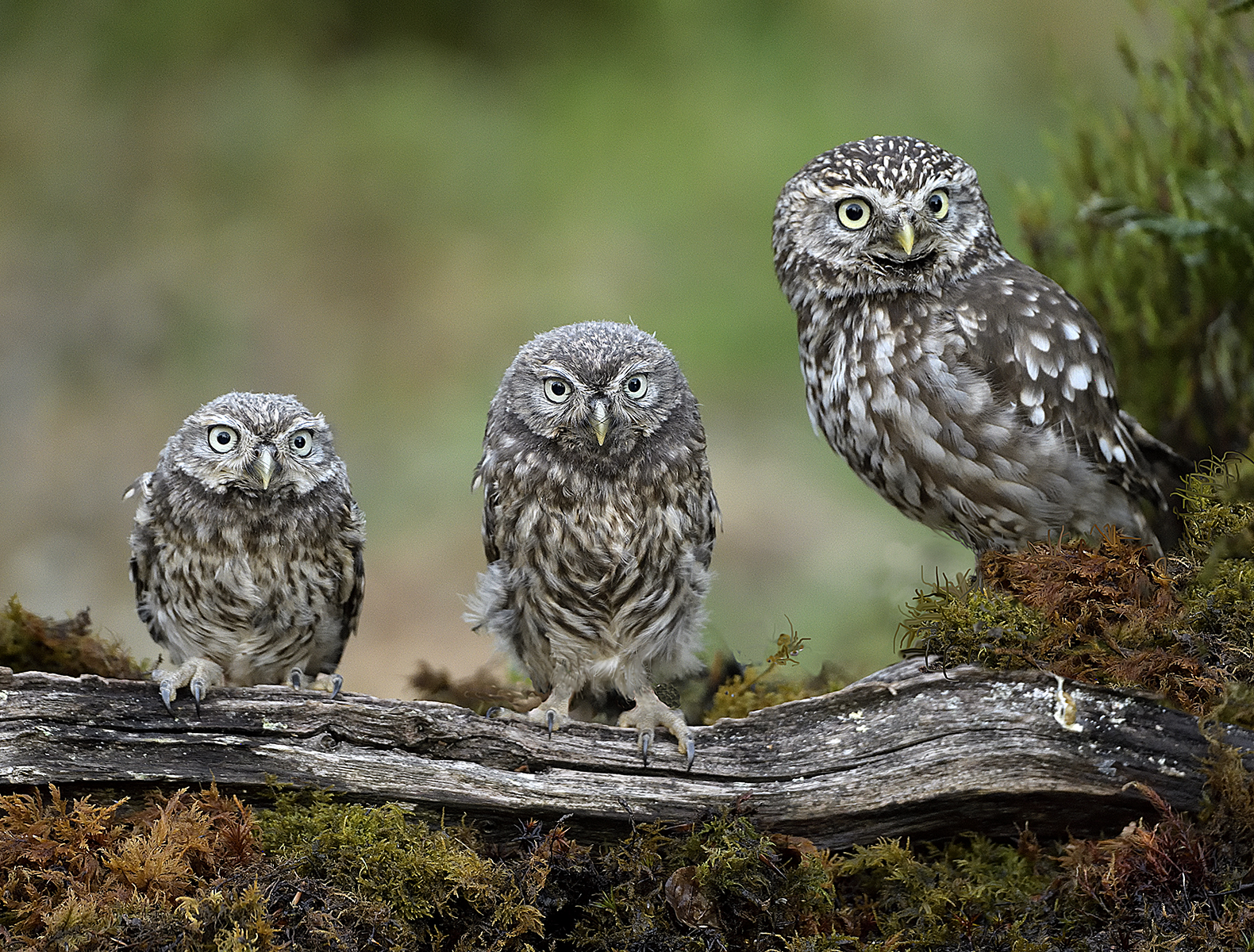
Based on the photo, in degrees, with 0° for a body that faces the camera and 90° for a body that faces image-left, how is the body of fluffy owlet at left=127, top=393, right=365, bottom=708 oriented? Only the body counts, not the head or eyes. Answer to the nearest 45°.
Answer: approximately 0°

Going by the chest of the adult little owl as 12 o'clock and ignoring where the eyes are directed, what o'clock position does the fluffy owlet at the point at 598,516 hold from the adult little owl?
The fluffy owlet is roughly at 1 o'clock from the adult little owl.

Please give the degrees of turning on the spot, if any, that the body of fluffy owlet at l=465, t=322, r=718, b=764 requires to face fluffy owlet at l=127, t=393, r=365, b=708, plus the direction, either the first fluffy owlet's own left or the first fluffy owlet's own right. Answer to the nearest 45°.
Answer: approximately 90° to the first fluffy owlet's own right

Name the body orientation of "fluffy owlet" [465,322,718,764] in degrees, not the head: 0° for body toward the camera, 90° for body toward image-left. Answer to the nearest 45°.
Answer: approximately 0°

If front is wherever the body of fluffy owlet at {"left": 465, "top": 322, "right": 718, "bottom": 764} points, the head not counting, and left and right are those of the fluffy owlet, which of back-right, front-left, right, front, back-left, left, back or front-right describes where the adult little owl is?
left

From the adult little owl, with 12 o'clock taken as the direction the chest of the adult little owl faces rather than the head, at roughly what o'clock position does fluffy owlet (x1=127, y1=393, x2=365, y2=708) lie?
The fluffy owlet is roughly at 1 o'clock from the adult little owl.

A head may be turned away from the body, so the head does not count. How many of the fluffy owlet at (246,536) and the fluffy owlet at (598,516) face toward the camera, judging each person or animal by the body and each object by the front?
2

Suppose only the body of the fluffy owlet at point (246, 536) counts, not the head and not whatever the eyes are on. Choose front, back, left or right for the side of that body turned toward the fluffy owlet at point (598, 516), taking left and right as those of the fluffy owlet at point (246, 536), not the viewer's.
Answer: left
